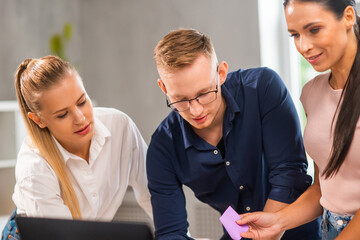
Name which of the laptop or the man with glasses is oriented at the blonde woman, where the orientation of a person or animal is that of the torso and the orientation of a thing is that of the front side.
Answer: the laptop

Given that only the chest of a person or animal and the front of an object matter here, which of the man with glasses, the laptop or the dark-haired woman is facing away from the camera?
the laptop

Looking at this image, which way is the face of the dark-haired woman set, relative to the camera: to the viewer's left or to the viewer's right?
to the viewer's left

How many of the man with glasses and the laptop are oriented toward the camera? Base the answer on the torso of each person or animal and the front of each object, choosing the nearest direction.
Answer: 1

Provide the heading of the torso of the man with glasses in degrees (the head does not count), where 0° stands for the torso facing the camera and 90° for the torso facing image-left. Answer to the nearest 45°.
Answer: approximately 0°

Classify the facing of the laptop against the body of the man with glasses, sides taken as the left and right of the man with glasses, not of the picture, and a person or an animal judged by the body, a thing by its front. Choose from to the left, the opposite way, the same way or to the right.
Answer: the opposite way

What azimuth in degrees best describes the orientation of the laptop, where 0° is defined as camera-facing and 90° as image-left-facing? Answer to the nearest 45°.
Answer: approximately 180°

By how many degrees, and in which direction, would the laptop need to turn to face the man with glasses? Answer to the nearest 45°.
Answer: approximately 45° to its right

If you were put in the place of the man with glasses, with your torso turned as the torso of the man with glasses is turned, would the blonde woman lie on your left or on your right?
on your right

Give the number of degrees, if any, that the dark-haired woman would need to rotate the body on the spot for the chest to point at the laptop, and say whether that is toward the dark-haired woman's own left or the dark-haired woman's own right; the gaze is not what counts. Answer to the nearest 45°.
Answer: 0° — they already face it

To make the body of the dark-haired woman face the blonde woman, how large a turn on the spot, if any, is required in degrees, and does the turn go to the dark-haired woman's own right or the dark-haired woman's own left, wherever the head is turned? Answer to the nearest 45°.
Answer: approximately 45° to the dark-haired woman's own right
